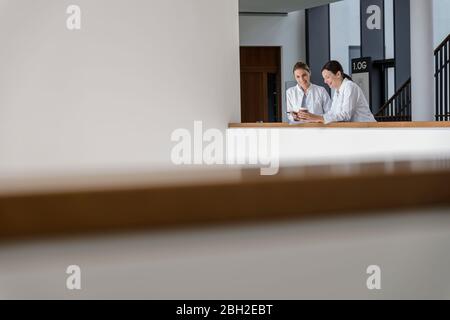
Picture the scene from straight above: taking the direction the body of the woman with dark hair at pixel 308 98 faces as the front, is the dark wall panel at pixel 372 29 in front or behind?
behind

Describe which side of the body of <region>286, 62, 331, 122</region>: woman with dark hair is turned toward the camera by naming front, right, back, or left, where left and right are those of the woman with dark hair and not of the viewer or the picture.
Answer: front

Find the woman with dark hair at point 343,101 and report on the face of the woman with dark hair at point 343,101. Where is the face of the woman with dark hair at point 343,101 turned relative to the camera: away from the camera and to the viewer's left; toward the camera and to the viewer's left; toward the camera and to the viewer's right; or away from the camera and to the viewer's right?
toward the camera and to the viewer's left

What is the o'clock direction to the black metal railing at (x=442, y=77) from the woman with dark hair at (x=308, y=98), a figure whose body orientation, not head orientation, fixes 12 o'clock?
The black metal railing is roughly at 7 o'clock from the woman with dark hair.

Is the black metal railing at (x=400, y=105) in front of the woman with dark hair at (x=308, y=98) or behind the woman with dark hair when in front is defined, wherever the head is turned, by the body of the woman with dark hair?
behind

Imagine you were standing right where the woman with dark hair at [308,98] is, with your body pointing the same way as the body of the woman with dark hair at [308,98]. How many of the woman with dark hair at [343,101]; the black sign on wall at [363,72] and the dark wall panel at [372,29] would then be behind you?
2

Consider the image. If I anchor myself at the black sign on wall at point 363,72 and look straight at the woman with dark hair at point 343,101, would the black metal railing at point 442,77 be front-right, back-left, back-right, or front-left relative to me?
front-left
